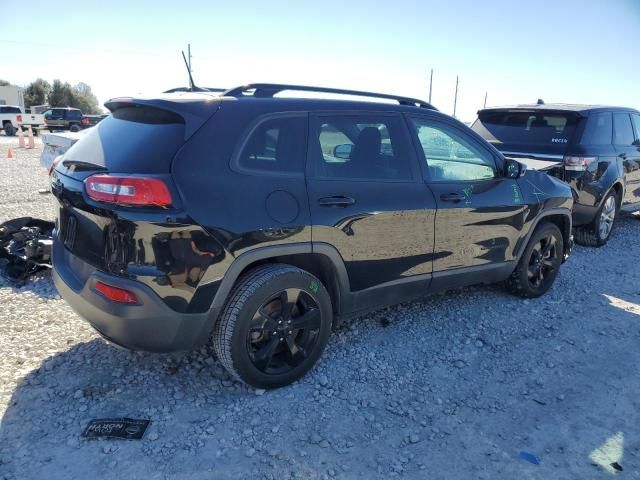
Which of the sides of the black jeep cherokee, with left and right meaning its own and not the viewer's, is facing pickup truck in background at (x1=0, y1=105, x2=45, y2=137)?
left

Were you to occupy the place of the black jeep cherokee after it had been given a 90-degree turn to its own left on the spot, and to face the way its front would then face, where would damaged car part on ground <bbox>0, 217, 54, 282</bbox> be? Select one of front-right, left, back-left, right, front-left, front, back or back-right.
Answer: front

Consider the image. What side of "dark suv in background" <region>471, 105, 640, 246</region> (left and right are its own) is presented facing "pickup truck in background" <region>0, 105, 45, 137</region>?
left

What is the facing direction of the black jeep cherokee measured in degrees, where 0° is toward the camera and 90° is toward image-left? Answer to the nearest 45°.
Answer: approximately 225°

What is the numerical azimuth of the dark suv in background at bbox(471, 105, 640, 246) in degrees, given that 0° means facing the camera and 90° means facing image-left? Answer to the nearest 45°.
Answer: approximately 225°

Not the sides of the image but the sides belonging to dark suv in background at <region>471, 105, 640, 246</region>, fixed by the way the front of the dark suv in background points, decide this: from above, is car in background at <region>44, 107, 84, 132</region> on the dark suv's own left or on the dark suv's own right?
on the dark suv's own left

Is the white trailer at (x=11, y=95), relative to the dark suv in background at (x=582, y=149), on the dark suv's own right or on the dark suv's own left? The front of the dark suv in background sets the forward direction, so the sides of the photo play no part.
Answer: on the dark suv's own left

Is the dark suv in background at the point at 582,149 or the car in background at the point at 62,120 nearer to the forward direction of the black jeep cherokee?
the dark suv in background

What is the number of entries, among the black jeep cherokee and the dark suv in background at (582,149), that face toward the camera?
0
